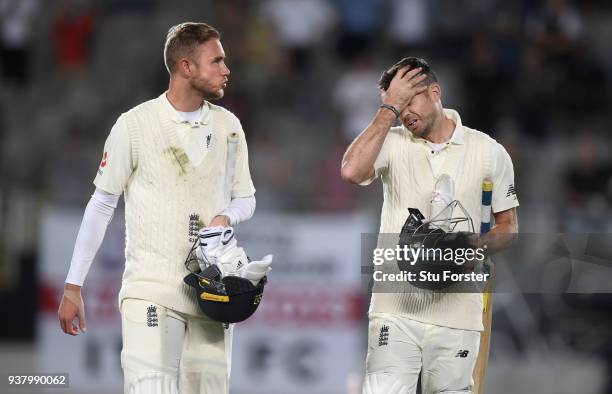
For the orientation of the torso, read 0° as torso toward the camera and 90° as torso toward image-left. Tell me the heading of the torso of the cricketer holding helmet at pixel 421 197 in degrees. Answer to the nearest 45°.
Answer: approximately 0°

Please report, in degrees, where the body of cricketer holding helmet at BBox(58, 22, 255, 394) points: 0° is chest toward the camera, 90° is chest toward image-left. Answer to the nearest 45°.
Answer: approximately 315°

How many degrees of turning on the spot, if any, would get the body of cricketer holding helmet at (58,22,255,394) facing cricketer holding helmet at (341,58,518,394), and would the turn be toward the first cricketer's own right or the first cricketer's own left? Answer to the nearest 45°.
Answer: approximately 45° to the first cricketer's own left

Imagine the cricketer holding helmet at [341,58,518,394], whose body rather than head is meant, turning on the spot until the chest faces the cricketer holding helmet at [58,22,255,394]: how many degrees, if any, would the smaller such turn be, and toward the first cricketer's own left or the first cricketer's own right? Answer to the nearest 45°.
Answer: approximately 90° to the first cricketer's own right
